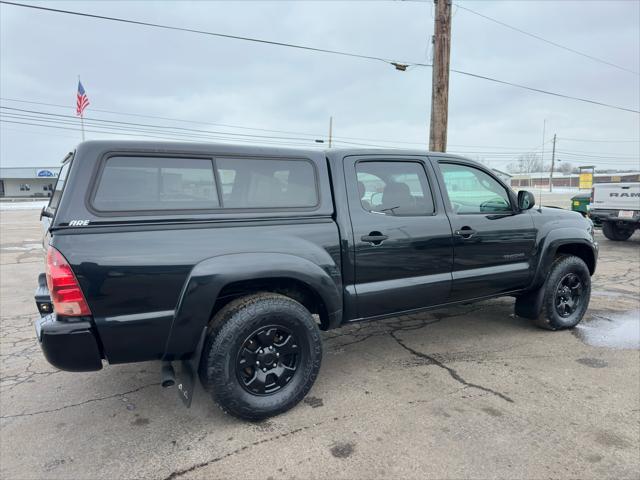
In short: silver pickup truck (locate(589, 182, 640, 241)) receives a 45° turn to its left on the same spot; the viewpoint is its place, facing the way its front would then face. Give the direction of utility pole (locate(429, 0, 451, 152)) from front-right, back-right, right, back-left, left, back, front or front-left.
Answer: left

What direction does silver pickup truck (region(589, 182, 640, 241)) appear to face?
away from the camera

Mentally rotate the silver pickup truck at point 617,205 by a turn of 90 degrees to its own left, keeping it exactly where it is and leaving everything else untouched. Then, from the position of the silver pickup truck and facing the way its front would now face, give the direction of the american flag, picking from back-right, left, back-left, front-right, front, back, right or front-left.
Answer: front

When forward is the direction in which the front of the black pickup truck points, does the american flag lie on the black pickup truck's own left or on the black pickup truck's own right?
on the black pickup truck's own left

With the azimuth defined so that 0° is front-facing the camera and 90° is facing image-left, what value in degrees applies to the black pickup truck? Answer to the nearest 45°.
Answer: approximately 225°

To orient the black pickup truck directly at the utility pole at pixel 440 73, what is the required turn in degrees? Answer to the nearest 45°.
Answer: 0° — it already faces it

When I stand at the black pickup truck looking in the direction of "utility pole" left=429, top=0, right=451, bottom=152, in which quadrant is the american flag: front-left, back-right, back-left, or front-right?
front-left
